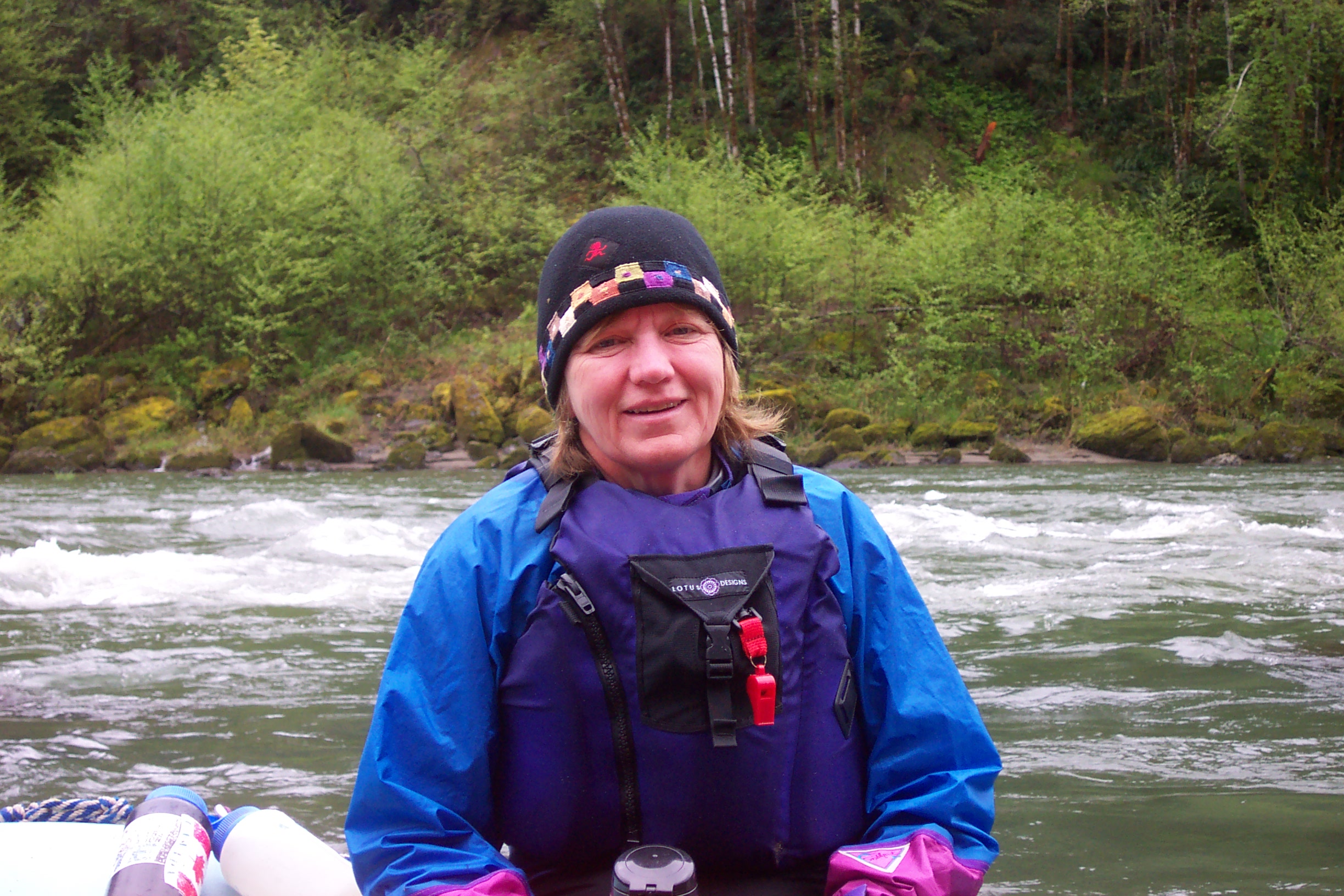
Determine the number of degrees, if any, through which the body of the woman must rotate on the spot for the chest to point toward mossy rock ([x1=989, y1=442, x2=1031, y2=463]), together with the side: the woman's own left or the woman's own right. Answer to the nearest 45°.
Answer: approximately 180°

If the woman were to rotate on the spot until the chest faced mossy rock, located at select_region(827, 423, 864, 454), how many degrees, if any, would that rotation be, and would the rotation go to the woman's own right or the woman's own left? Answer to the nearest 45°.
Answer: approximately 180°

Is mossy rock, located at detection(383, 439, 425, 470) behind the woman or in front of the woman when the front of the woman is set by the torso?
behind

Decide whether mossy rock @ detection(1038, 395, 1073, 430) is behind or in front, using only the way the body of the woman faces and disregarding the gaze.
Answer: behind

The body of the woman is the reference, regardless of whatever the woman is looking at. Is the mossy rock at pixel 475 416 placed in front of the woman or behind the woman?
behind

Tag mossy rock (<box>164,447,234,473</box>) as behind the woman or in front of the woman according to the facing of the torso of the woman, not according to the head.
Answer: behind

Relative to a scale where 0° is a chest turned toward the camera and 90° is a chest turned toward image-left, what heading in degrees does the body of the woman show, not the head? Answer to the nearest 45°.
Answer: approximately 0°

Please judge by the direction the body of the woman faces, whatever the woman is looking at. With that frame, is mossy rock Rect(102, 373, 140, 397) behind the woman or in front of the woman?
behind
